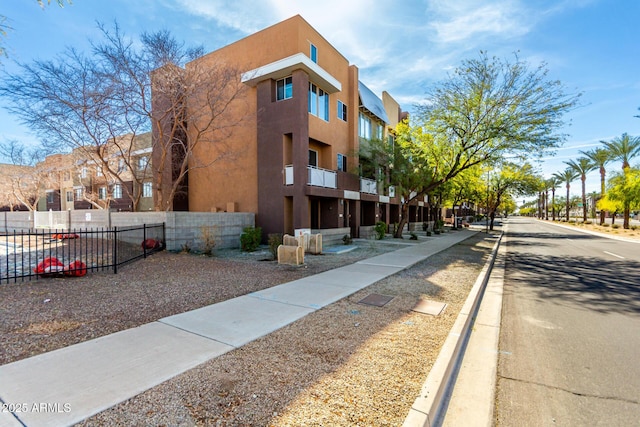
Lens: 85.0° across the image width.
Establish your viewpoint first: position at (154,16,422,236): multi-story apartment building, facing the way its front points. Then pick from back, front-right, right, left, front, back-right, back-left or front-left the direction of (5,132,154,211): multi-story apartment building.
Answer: back

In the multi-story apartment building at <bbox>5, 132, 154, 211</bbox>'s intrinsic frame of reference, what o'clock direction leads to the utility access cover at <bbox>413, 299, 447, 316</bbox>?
The utility access cover is roughly at 10 o'clock from the multi-story apartment building.

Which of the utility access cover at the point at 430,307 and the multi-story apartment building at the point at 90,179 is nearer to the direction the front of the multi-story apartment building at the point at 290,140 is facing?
the utility access cover

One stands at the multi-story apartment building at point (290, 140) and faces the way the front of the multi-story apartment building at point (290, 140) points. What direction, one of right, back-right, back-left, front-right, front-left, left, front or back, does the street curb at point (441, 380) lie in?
front-right

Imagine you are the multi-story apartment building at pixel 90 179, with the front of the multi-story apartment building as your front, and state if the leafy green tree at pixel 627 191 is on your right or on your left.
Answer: on your left

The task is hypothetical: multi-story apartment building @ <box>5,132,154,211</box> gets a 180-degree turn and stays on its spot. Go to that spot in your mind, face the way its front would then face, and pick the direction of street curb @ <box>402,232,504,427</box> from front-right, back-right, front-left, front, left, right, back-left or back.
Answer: back-right

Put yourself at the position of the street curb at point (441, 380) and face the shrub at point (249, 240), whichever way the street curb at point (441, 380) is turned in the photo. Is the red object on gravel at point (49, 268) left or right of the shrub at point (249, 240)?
left

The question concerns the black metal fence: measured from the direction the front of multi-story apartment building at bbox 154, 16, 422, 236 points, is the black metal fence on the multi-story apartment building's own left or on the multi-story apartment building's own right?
on the multi-story apartment building's own right

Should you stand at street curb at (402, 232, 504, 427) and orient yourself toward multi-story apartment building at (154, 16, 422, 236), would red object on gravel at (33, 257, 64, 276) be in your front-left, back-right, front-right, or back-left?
front-left

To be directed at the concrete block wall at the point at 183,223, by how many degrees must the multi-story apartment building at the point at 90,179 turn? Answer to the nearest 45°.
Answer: approximately 45° to its left

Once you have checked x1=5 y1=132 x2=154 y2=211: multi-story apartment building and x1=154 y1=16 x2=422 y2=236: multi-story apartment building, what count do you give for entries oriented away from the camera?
0

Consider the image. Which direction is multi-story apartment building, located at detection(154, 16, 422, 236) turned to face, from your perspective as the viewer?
facing the viewer and to the right of the viewer

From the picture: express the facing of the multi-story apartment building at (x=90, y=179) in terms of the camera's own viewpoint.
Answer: facing the viewer and to the left of the viewer

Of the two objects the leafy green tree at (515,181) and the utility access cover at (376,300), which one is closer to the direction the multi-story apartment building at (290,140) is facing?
the utility access cover

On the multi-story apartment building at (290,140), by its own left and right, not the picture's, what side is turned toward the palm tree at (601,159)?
left

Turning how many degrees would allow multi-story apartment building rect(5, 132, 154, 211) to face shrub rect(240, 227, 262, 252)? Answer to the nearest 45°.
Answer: approximately 45° to its left

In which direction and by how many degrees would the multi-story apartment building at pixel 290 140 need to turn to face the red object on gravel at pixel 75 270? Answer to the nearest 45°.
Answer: approximately 90° to its right

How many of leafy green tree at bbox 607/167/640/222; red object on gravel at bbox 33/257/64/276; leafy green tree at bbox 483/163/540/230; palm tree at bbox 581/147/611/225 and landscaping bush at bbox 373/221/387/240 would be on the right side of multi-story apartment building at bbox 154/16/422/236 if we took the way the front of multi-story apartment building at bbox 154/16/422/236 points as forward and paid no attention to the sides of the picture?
1

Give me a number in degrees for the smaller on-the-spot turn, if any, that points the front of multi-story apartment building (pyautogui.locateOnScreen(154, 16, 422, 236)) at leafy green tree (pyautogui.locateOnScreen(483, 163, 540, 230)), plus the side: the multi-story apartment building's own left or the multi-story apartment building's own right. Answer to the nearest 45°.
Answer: approximately 90° to the multi-story apartment building's own left
